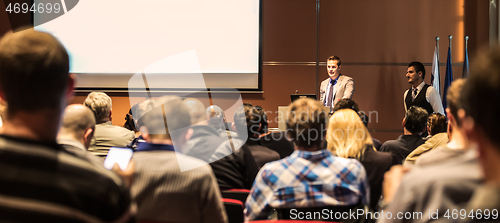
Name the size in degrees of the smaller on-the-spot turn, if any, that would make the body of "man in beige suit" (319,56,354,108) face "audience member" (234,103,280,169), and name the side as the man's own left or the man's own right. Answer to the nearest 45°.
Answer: approximately 45° to the man's own left

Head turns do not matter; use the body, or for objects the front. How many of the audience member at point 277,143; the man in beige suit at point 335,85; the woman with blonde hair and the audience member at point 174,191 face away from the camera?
3

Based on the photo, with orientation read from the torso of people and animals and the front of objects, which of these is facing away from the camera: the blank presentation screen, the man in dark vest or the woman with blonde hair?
the woman with blonde hair

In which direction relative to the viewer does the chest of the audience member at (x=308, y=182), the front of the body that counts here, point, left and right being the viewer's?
facing away from the viewer

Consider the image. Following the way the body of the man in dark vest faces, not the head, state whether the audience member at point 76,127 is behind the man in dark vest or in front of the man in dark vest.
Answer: in front

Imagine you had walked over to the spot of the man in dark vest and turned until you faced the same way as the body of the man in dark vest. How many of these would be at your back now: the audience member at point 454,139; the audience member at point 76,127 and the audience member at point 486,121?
0

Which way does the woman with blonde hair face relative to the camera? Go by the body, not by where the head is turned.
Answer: away from the camera

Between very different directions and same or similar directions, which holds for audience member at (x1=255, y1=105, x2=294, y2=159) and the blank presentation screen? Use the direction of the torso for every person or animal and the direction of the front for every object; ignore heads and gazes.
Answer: very different directions

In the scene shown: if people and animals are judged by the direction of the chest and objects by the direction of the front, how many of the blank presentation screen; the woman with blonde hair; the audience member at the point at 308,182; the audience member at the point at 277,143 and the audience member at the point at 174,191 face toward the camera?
1

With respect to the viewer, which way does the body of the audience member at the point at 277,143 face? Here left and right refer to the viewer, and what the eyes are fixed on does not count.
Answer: facing away from the viewer

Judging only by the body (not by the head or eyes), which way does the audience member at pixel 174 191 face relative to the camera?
away from the camera

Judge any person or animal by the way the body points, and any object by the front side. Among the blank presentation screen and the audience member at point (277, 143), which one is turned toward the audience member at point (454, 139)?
the blank presentation screen

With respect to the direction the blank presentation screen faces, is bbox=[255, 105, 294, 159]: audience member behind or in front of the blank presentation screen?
in front

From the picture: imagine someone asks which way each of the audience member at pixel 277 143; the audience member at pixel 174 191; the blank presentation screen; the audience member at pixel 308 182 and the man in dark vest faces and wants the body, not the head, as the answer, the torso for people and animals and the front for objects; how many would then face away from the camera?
3

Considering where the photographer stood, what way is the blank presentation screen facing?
facing the viewer

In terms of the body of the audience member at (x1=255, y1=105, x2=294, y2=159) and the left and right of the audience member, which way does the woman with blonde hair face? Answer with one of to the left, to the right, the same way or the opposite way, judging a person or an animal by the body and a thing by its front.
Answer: the same way

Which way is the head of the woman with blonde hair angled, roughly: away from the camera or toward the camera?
away from the camera
